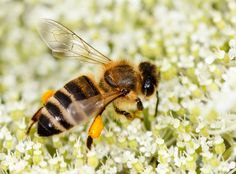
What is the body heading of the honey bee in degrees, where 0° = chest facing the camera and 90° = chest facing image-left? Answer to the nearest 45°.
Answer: approximately 270°
